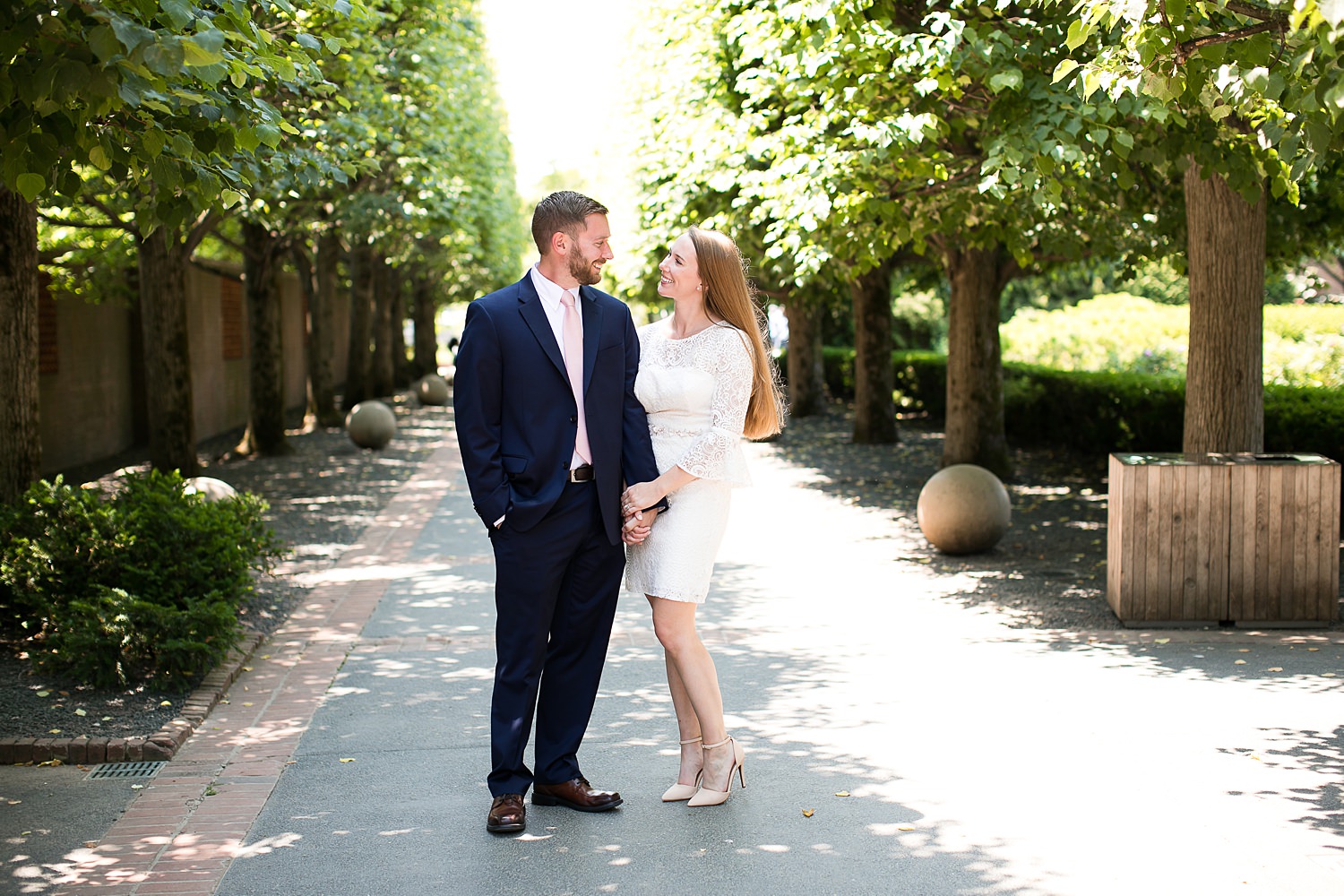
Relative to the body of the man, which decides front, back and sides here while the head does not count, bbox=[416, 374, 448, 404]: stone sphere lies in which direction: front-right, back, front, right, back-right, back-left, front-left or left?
back-left

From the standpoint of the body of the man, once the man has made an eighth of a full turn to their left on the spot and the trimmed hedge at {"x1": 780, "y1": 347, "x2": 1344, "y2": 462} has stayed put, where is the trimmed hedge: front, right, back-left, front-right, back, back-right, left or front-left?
front-left

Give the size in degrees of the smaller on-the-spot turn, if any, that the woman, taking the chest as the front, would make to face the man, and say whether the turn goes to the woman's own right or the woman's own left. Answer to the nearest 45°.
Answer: approximately 45° to the woman's own right

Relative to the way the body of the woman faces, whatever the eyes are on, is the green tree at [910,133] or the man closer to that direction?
the man

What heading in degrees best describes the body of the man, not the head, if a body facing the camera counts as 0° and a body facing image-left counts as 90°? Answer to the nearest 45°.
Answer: approximately 315°

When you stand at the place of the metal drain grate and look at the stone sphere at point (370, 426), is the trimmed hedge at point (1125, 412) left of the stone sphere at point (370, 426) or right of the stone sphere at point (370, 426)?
right

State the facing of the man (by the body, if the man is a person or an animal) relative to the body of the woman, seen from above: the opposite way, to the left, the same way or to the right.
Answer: to the left

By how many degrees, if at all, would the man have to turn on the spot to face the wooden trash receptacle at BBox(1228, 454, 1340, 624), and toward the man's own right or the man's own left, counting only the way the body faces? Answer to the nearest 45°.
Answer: approximately 90° to the man's own left

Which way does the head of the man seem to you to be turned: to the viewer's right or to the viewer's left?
to the viewer's right

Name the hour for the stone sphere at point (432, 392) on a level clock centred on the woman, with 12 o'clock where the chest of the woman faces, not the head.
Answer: The stone sphere is roughly at 4 o'clock from the woman.

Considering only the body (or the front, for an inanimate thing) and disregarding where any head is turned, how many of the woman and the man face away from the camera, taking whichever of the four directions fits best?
0

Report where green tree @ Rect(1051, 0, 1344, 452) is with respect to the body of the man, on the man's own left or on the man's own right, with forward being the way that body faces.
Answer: on the man's own left

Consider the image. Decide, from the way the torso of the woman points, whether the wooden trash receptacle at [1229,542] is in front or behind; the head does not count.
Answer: behind

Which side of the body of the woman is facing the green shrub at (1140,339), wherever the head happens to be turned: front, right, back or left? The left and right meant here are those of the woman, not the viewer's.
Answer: back
